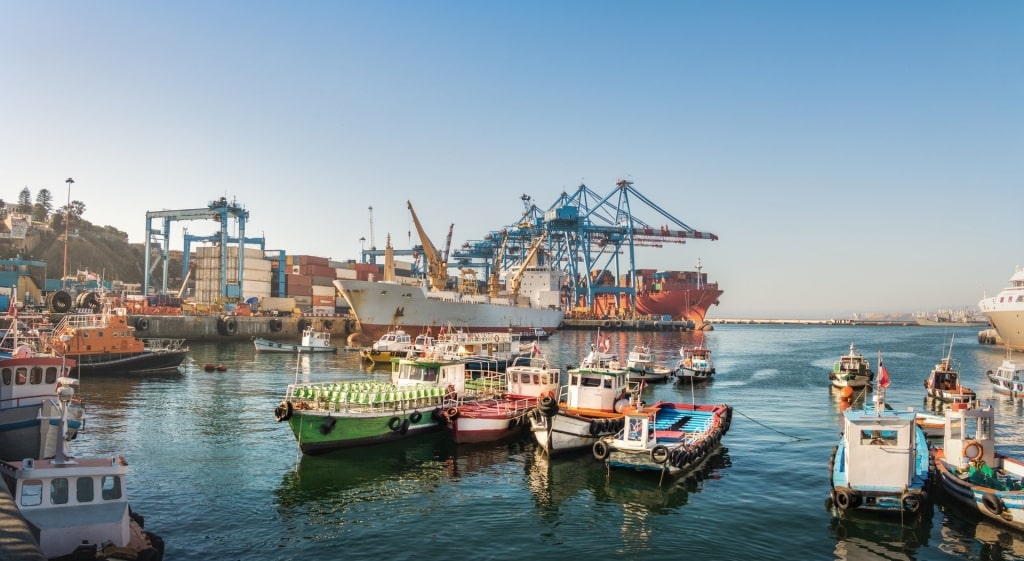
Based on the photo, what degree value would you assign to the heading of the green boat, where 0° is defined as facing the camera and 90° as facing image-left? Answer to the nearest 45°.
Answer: approximately 45°

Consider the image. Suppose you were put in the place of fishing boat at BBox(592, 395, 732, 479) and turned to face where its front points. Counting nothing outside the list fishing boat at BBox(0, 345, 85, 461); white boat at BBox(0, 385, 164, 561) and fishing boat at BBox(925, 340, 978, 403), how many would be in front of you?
1

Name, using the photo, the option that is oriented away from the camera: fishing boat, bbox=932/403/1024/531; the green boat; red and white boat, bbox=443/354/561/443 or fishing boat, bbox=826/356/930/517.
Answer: fishing boat, bbox=826/356/930/517

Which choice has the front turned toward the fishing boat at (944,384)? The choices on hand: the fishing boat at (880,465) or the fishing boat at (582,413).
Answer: the fishing boat at (880,465)

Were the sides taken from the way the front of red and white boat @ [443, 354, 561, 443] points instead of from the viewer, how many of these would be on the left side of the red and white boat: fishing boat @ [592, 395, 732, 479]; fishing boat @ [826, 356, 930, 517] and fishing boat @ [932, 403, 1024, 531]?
3

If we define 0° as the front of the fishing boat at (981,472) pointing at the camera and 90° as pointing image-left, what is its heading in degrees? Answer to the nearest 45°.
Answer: approximately 315°

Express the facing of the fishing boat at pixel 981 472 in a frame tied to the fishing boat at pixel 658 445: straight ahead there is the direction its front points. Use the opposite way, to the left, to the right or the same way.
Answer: to the right

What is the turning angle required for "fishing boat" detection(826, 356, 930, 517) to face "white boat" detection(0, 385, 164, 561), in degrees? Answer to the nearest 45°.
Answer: approximately 135° to its left

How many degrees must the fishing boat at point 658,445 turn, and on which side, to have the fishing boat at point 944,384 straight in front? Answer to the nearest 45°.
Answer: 0° — it already faces it

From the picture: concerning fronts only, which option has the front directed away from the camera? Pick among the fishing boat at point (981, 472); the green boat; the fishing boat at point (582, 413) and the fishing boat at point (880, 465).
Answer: the fishing boat at point (880, 465)

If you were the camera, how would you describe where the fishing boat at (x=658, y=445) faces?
facing away from the viewer and to the right of the viewer

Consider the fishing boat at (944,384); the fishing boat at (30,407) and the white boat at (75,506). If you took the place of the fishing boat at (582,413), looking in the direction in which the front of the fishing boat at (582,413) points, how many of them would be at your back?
1
